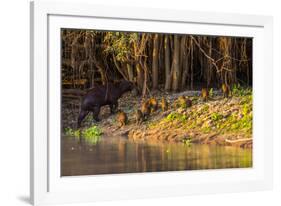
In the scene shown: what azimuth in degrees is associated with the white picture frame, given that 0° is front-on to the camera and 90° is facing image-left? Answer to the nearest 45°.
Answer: approximately 315°
